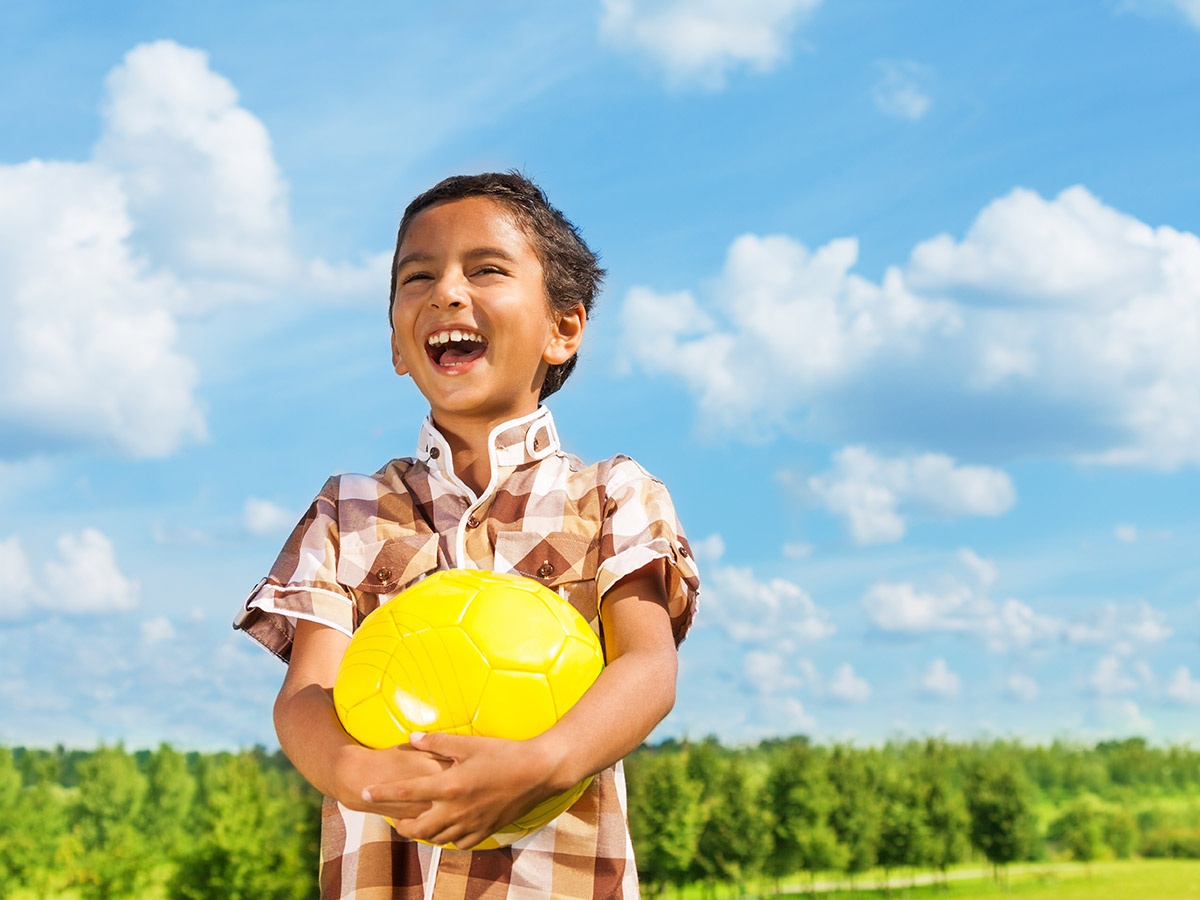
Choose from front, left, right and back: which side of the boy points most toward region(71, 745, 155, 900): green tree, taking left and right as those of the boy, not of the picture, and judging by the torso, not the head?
back

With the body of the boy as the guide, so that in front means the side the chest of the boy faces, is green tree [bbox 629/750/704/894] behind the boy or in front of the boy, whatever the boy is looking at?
behind

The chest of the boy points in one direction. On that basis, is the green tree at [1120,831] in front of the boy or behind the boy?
behind

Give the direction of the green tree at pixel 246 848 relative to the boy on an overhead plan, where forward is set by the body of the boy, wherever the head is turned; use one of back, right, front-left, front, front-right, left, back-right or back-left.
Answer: back

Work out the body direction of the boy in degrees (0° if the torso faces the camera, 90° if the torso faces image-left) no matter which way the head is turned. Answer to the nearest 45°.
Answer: approximately 0°

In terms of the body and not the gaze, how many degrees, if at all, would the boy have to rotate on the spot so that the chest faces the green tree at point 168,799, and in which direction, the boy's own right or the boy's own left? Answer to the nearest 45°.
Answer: approximately 180°

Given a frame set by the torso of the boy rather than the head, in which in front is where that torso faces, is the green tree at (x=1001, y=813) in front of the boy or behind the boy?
behind

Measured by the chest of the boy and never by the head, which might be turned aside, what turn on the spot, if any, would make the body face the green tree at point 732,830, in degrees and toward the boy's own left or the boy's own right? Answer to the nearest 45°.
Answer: approximately 180°

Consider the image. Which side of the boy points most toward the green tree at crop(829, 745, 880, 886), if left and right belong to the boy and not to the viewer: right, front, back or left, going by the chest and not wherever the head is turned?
back

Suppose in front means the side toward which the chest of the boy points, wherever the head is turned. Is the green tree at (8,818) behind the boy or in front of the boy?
behind
